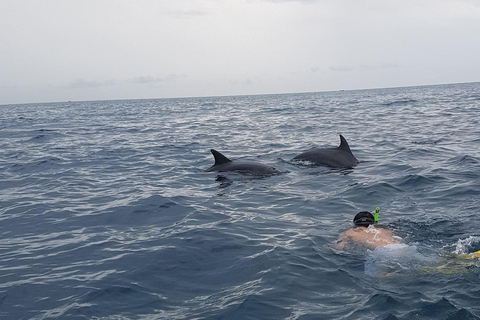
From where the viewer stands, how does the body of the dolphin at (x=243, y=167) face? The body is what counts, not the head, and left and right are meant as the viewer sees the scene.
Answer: facing to the right of the viewer

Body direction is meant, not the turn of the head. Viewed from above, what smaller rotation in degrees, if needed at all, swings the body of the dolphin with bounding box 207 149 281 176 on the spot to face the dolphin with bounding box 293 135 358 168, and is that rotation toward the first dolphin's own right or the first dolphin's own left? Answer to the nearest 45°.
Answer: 0° — it already faces it

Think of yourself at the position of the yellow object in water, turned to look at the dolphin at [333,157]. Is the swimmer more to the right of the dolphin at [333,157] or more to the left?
left

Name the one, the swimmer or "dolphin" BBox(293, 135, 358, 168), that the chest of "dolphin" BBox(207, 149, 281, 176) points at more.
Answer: the dolphin

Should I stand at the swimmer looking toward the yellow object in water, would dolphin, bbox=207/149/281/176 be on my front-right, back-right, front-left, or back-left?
back-left
